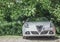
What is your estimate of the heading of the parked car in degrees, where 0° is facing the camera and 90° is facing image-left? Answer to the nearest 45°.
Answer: approximately 0°
